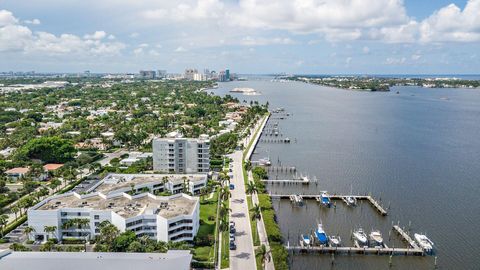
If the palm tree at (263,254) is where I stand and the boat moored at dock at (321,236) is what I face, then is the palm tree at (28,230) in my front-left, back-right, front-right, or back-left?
back-left

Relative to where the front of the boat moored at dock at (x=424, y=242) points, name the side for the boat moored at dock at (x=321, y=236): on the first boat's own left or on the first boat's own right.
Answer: on the first boat's own left

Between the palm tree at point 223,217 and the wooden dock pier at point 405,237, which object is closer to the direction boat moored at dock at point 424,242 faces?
the wooden dock pier

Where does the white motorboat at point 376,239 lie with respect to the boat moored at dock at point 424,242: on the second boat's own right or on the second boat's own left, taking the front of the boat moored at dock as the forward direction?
on the second boat's own left

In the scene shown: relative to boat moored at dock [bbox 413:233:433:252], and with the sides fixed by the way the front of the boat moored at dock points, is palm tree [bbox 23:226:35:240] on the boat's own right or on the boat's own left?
on the boat's own left

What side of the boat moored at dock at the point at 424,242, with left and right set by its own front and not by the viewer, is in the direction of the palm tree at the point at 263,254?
left

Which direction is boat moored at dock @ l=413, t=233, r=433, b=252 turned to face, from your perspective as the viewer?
facing away from the viewer and to the left of the viewer

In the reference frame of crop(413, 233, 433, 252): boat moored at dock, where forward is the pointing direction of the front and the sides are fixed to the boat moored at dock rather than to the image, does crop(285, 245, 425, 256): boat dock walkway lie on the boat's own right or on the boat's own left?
on the boat's own left
